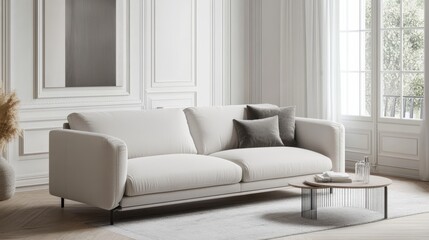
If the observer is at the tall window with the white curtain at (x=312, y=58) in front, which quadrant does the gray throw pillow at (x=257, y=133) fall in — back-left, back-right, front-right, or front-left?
front-left

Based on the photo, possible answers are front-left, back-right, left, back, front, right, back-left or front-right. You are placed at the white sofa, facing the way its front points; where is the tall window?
left

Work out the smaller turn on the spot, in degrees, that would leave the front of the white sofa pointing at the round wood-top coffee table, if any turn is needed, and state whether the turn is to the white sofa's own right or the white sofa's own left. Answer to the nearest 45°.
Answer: approximately 45° to the white sofa's own left

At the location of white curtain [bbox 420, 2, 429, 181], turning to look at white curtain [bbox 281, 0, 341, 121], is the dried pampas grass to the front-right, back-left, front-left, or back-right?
front-left

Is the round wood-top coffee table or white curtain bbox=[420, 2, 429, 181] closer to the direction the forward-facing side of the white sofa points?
the round wood-top coffee table

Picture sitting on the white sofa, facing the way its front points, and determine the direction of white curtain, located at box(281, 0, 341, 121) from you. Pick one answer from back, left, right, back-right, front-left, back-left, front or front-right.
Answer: left

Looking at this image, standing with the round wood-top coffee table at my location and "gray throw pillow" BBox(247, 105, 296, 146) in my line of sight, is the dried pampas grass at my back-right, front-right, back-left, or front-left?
front-left

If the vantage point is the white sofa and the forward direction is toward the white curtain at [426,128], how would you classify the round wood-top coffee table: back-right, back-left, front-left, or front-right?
front-right

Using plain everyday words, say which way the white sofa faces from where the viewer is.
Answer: facing the viewer and to the right of the viewer
